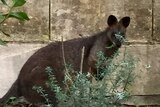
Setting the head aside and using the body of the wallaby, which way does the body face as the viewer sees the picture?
to the viewer's right
